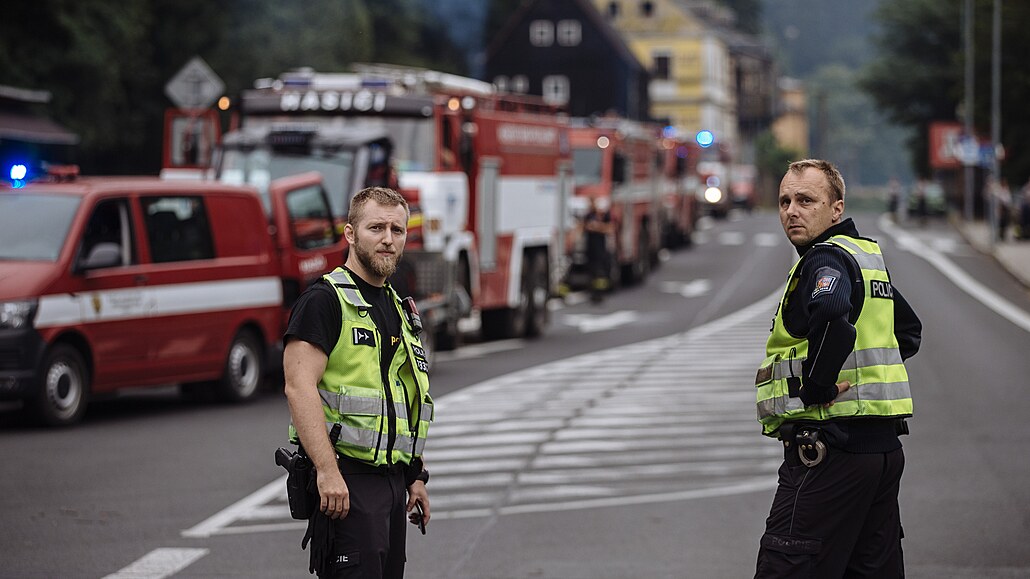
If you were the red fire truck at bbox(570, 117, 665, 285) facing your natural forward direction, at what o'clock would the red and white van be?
The red and white van is roughly at 11 o'clock from the red fire truck.

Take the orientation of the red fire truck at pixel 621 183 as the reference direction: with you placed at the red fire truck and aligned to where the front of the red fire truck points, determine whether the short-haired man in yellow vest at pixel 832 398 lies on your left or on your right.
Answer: on your left

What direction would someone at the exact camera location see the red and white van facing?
facing the viewer and to the left of the viewer

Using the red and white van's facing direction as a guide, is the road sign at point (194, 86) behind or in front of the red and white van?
behind

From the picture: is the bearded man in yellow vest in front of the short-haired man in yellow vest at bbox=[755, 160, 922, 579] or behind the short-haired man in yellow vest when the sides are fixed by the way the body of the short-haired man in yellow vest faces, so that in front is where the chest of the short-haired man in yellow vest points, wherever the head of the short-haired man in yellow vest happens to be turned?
in front

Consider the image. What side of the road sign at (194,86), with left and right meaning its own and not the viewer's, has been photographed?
back

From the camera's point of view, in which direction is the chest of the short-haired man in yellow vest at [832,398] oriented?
to the viewer's left

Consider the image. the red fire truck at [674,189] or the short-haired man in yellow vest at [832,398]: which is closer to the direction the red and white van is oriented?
the short-haired man in yellow vest

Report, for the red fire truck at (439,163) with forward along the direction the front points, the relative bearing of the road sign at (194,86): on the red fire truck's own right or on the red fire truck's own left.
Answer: on the red fire truck's own right
